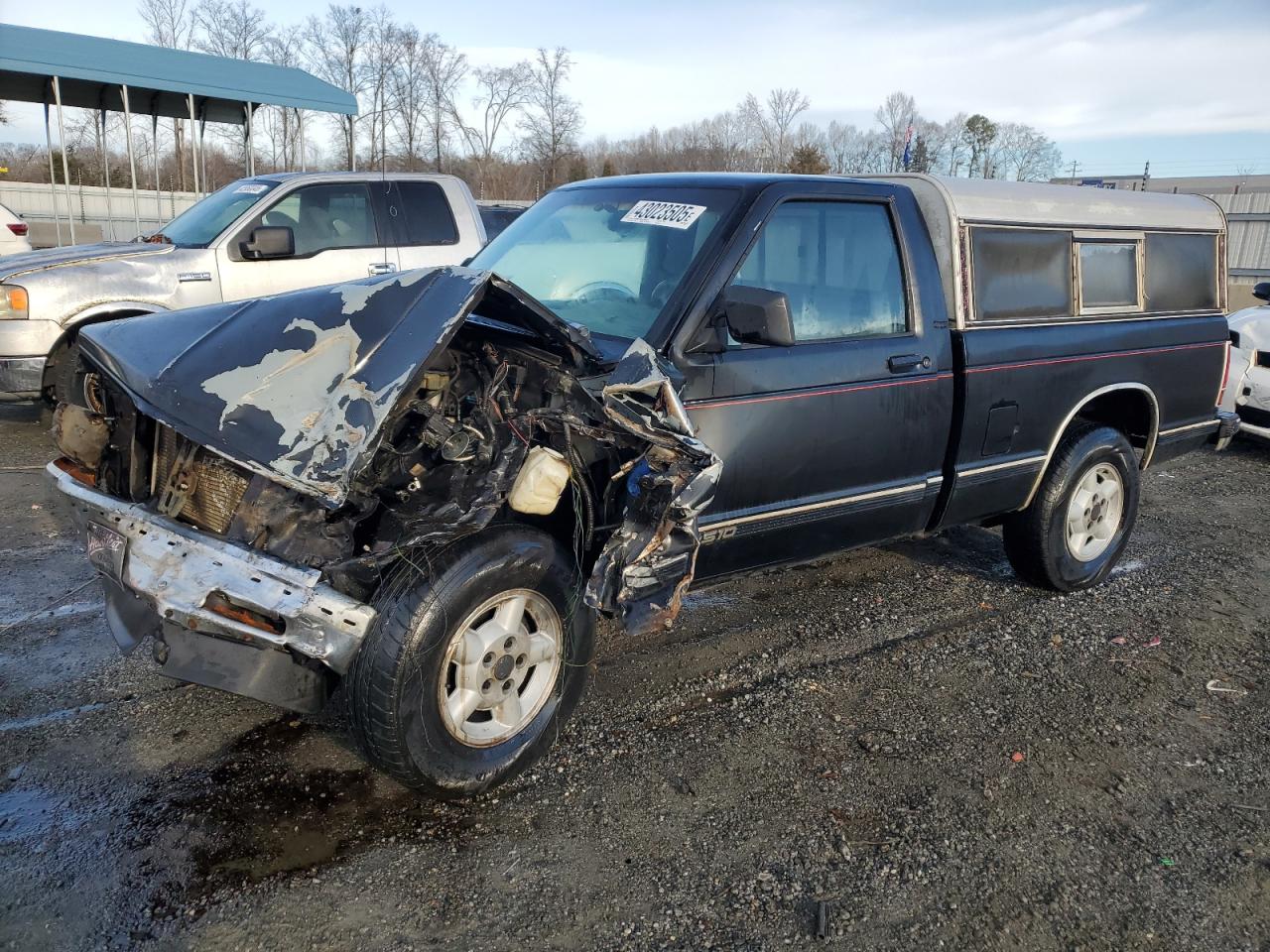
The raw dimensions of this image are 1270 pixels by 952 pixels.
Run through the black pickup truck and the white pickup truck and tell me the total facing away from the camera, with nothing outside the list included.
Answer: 0

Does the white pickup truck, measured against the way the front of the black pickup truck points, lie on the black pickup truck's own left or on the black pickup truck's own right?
on the black pickup truck's own right

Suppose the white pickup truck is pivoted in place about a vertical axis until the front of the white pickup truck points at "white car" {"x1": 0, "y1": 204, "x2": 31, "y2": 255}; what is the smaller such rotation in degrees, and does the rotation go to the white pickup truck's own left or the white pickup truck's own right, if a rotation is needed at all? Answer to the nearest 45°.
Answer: approximately 90° to the white pickup truck's own right

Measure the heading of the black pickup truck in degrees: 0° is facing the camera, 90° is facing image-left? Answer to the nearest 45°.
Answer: approximately 45°

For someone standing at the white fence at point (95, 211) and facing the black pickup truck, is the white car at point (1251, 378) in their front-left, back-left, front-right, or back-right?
front-left

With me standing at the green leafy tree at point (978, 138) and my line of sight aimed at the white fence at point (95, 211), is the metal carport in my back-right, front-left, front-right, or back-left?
front-left

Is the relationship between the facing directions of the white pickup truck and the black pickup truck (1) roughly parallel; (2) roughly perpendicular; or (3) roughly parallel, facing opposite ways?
roughly parallel

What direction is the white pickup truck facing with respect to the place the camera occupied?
facing the viewer and to the left of the viewer

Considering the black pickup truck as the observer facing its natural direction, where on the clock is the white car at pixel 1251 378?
The white car is roughly at 6 o'clock from the black pickup truck.

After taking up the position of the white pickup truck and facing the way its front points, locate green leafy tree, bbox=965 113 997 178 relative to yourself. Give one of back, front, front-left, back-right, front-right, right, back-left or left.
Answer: back

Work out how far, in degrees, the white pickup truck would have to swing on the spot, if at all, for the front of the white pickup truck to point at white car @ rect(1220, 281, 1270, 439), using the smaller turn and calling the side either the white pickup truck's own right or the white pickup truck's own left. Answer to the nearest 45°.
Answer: approximately 135° to the white pickup truck's own left

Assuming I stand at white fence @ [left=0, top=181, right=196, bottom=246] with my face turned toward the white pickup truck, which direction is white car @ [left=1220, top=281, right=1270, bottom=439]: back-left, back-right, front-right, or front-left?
front-left
